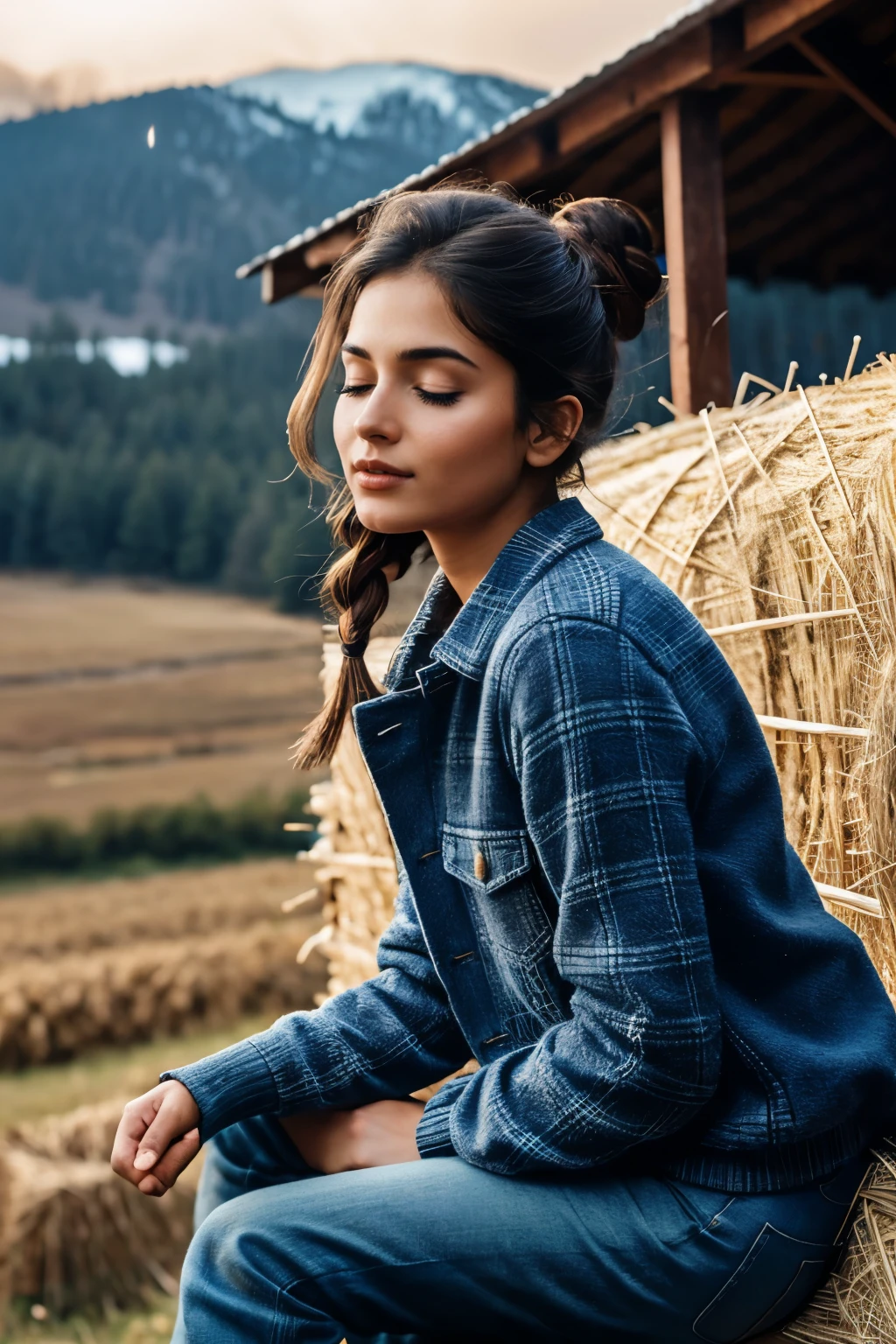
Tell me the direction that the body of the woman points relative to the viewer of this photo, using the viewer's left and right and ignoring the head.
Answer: facing to the left of the viewer

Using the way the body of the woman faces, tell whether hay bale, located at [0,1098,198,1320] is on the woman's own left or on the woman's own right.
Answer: on the woman's own right

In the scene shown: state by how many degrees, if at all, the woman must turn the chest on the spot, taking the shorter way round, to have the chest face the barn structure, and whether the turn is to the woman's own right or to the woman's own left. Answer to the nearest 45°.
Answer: approximately 90° to the woman's own right

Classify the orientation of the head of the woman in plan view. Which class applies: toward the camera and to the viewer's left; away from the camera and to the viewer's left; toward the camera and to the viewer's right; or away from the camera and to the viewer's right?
toward the camera and to the viewer's left

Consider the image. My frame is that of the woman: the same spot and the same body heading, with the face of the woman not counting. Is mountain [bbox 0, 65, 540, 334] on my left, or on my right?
on my right

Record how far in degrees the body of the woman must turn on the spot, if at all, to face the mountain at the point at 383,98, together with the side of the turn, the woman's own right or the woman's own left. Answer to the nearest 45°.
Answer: approximately 90° to the woman's own right

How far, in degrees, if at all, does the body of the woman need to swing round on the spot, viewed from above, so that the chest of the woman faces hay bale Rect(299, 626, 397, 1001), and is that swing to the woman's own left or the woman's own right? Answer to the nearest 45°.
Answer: approximately 90° to the woman's own right
